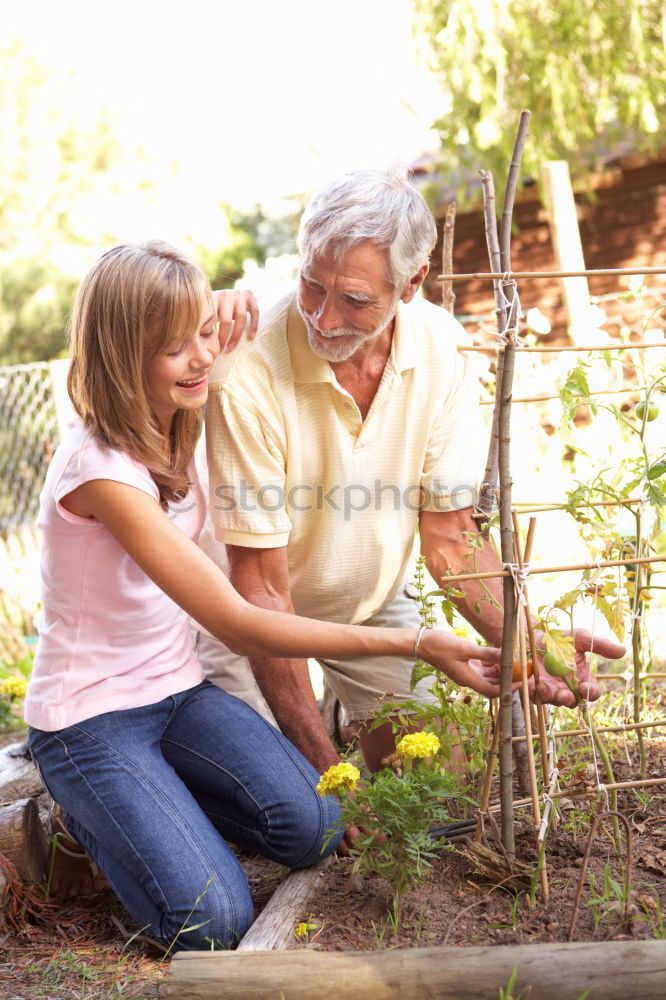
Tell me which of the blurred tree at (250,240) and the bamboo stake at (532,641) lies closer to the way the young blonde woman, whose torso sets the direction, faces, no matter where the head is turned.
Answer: the bamboo stake

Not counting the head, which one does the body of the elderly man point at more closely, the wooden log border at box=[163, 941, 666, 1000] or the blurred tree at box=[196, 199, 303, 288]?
the wooden log border

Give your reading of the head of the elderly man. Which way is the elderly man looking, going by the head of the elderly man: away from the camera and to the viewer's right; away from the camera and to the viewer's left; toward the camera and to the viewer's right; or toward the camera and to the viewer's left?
toward the camera and to the viewer's left

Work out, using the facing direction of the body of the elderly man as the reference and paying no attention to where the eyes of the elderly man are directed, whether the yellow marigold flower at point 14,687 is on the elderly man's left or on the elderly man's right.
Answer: on the elderly man's right

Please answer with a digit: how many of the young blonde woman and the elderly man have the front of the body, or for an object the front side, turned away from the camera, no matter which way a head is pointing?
0

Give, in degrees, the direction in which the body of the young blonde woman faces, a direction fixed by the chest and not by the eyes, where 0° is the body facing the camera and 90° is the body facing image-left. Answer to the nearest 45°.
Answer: approximately 315°

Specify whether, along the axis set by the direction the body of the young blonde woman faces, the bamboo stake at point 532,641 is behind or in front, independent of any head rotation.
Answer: in front

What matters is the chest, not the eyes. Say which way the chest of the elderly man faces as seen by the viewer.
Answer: toward the camera

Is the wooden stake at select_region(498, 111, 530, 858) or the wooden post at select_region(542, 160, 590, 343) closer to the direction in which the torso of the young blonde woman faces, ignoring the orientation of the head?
the wooden stake
